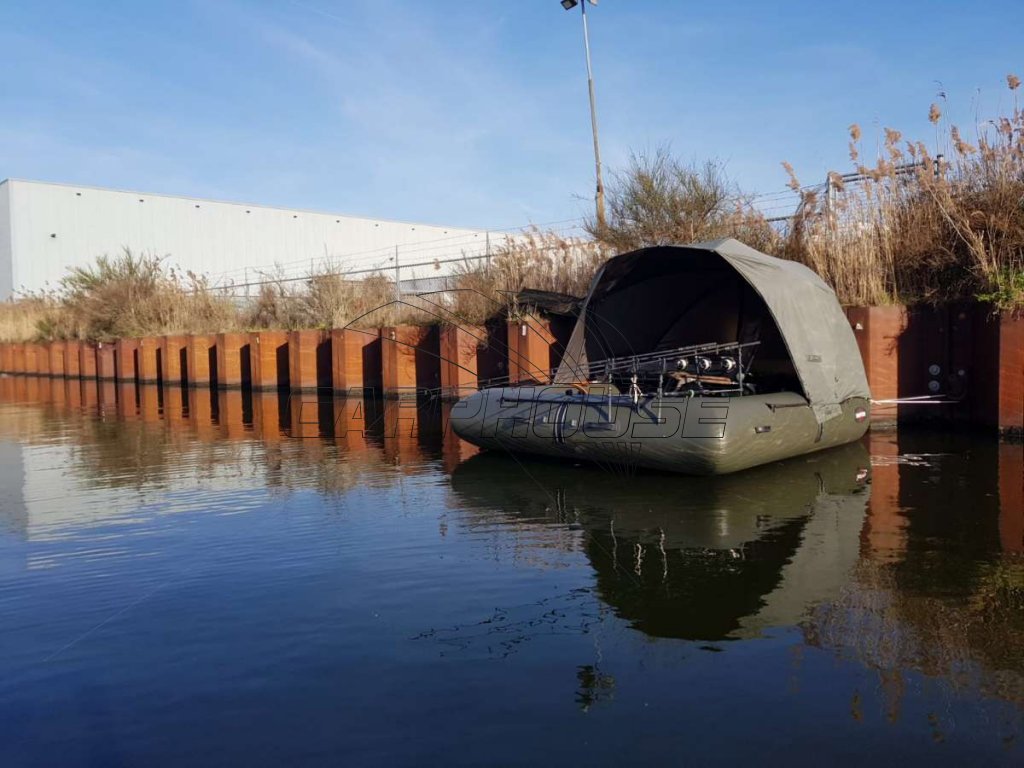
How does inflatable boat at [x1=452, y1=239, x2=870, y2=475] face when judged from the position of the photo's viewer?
facing the viewer and to the left of the viewer
